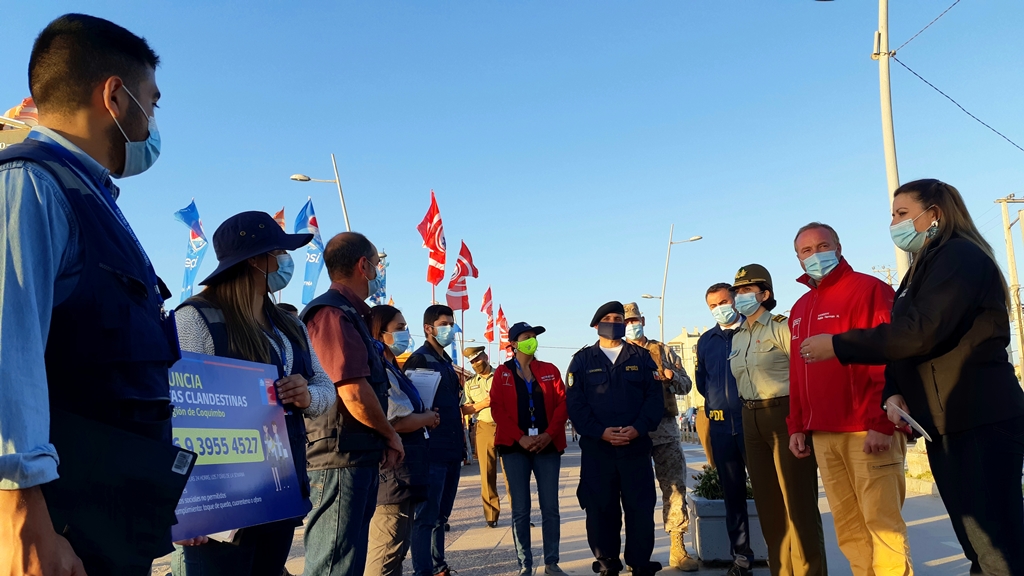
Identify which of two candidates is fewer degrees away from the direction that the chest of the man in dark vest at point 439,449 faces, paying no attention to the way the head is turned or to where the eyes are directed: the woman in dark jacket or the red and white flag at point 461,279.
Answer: the woman in dark jacket

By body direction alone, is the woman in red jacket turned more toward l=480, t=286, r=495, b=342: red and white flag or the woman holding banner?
the woman holding banner

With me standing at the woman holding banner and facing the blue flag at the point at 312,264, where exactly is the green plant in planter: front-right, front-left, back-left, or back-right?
front-right

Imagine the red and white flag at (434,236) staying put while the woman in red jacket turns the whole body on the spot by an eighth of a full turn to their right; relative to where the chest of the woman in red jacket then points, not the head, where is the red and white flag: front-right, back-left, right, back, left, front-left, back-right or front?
back-right

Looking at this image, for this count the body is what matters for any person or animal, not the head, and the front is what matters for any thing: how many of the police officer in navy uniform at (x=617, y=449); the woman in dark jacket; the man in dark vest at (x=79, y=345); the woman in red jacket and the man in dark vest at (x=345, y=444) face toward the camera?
2

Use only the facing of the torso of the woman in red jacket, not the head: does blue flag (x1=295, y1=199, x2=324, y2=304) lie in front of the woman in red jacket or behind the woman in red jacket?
behind

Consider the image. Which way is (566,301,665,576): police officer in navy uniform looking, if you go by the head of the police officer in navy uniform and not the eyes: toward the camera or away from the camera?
toward the camera

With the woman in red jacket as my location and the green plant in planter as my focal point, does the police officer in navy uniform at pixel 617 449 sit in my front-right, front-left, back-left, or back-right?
front-right

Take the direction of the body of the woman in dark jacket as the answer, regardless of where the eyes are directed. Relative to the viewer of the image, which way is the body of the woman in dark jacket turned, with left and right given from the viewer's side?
facing to the left of the viewer

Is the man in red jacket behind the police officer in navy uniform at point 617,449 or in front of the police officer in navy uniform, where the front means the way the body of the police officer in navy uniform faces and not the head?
in front

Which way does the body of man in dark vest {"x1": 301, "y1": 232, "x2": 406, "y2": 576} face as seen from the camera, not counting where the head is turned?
to the viewer's right

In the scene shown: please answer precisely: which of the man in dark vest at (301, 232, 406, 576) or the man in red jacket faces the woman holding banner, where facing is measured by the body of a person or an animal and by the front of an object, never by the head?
the man in red jacket

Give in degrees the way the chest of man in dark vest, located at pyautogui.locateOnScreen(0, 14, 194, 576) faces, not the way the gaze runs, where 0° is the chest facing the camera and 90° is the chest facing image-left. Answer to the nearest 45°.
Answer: approximately 270°

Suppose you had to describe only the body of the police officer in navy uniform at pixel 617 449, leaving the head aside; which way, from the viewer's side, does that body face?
toward the camera

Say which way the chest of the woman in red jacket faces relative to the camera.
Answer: toward the camera
